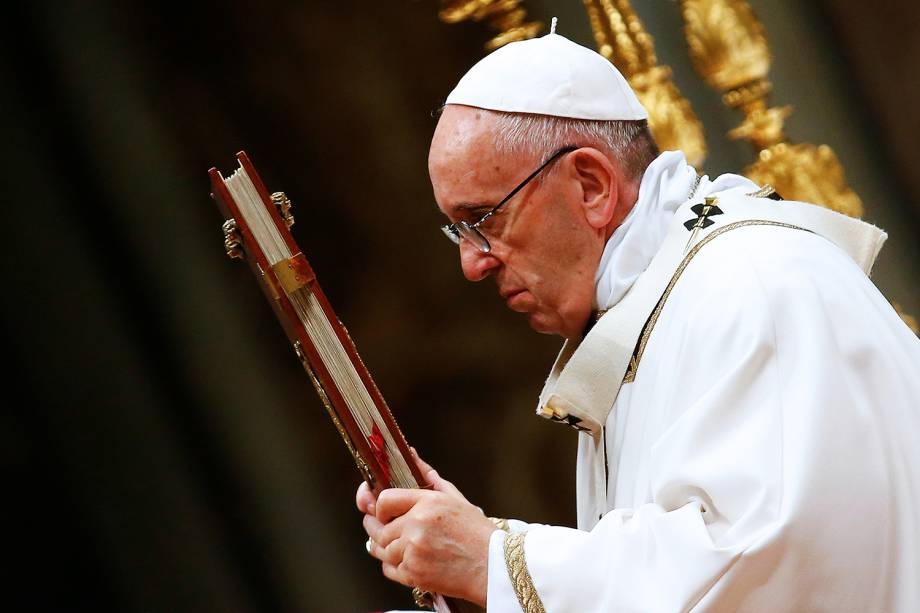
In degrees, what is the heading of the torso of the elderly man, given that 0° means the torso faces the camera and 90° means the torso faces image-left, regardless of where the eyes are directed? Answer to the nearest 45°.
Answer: approximately 90°
